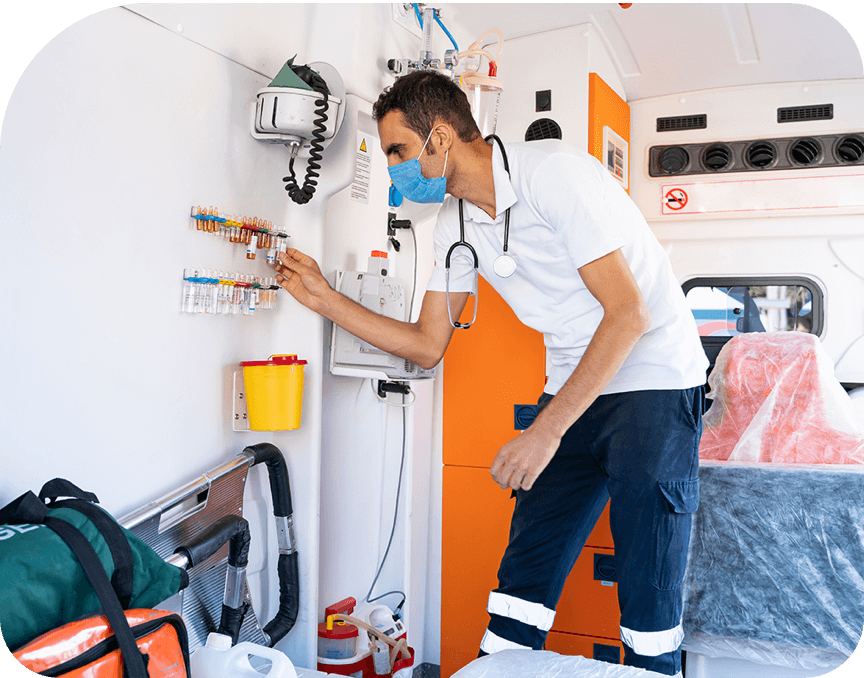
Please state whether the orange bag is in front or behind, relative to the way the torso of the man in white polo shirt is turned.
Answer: in front

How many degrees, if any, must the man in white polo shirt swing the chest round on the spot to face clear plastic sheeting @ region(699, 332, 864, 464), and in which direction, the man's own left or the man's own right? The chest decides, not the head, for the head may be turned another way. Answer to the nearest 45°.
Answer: approximately 180°

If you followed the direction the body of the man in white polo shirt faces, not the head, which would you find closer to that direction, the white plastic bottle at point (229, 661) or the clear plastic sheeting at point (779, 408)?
the white plastic bottle

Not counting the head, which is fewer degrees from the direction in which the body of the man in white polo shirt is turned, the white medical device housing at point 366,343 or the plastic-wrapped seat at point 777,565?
the white medical device housing

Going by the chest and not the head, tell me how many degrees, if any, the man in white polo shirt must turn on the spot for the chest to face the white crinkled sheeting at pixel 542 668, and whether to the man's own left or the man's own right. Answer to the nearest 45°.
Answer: approximately 45° to the man's own left

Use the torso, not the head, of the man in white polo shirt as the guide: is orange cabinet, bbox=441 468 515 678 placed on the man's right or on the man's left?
on the man's right

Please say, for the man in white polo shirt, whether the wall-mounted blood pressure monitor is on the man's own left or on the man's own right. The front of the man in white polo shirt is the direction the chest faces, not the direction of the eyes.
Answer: on the man's own right

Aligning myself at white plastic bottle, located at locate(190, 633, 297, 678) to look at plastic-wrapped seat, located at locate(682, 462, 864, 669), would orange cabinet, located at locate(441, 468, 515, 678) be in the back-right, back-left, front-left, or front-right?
front-left

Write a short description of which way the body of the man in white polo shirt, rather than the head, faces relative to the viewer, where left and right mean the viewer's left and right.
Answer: facing the viewer and to the left of the viewer

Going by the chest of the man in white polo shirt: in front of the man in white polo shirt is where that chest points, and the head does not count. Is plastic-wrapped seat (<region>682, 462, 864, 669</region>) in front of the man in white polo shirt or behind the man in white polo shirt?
behind

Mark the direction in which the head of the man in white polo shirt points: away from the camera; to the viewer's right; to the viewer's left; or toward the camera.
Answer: to the viewer's left

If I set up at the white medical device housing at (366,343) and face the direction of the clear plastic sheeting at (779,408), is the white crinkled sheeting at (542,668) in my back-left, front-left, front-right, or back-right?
front-right

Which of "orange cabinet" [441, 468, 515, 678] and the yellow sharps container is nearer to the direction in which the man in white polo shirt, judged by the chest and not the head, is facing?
the yellow sharps container

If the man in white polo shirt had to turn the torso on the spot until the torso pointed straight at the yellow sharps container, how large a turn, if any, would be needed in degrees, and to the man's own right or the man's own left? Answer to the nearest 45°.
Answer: approximately 45° to the man's own right
